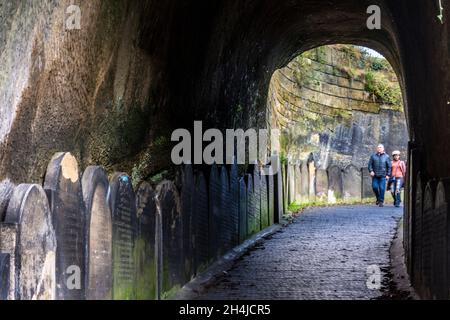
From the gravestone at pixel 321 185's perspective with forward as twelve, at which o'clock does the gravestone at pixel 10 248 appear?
the gravestone at pixel 10 248 is roughly at 12 o'clock from the gravestone at pixel 321 185.

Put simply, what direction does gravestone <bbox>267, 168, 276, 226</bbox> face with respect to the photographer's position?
facing to the right of the viewer

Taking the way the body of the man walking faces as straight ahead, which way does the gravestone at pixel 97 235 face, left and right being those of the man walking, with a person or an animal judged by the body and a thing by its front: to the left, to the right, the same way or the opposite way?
to the left

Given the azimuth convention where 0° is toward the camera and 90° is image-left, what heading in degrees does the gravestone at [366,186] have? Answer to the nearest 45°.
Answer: approximately 0°

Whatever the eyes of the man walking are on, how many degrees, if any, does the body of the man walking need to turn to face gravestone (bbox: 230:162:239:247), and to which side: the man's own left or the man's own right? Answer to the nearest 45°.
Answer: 0° — they already face it

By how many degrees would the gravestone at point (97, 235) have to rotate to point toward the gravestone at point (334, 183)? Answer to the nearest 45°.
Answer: approximately 90° to its left

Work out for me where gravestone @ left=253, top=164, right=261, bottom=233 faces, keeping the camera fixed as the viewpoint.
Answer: facing to the right of the viewer

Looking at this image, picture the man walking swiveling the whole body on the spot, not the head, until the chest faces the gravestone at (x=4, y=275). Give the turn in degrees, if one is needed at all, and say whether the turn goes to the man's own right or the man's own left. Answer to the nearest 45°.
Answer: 0° — they already face it
